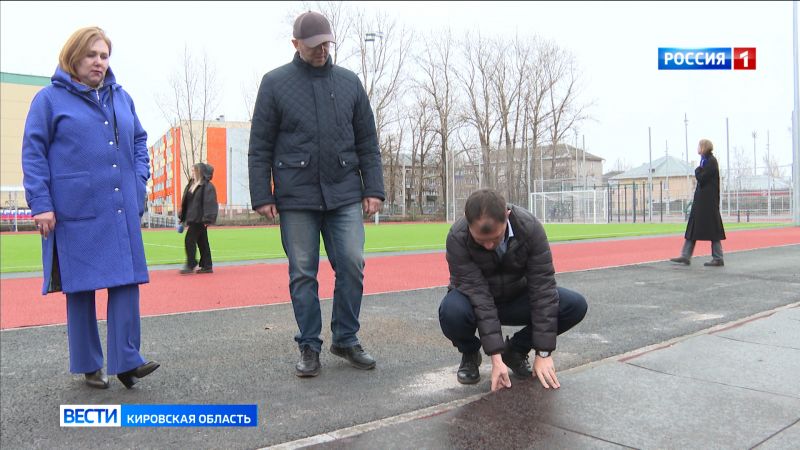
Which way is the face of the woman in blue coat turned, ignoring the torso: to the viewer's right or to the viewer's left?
to the viewer's right

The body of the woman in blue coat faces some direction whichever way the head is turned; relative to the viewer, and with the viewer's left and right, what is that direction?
facing the viewer and to the right of the viewer

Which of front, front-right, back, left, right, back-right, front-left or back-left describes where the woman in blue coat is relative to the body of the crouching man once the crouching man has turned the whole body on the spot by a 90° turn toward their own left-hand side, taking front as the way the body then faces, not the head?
back

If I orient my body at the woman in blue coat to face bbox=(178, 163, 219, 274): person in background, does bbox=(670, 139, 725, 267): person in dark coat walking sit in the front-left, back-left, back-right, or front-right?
front-right

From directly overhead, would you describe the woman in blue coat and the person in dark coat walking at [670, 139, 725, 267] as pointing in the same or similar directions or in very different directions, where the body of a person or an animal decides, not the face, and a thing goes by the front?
very different directions

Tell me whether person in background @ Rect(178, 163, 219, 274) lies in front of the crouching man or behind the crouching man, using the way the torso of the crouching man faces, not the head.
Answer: behind

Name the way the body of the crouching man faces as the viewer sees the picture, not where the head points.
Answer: toward the camera

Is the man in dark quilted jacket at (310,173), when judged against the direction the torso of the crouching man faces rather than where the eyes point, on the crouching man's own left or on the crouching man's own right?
on the crouching man's own right

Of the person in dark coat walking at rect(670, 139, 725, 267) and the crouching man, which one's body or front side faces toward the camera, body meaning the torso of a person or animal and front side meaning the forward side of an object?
the crouching man

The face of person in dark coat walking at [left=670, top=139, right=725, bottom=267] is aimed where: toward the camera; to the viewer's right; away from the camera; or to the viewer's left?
to the viewer's left

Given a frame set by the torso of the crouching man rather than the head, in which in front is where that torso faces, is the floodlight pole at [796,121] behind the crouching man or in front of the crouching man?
behind

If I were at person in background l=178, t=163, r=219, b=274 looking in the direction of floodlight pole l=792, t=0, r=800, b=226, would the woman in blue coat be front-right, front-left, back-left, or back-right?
back-right

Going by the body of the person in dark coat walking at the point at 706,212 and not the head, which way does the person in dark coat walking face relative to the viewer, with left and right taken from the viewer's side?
facing to the left of the viewer

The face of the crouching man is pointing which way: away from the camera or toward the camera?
toward the camera

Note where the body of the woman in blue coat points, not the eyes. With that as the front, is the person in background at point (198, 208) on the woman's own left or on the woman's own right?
on the woman's own left

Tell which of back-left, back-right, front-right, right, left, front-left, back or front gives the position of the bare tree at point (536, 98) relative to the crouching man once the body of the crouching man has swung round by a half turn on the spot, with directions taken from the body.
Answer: front
